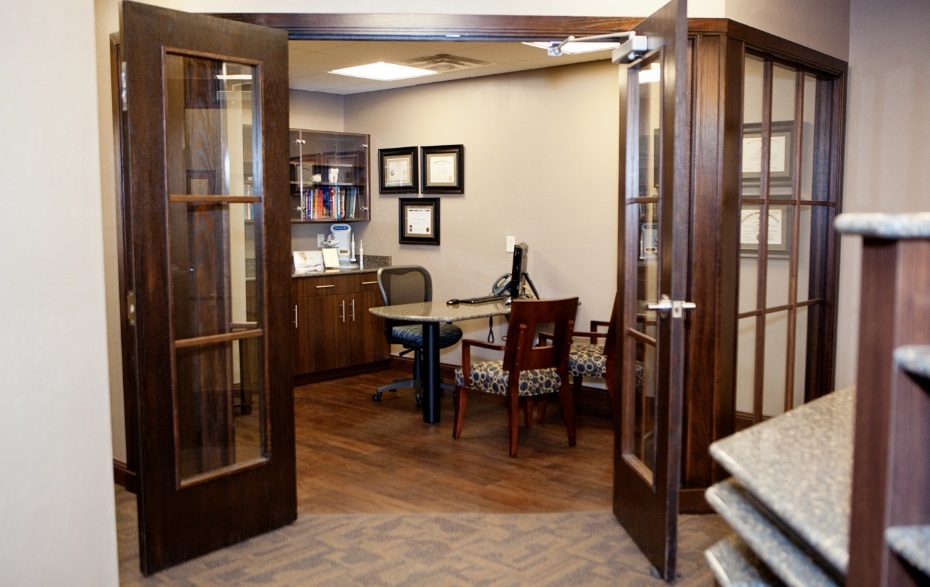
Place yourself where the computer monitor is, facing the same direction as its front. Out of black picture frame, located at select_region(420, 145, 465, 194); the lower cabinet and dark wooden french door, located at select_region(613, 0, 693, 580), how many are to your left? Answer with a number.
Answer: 1

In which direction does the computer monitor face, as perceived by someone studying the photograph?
facing to the left of the viewer

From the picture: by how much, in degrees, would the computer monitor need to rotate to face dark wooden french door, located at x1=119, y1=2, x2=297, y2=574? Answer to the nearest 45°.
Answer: approximately 45° to its left

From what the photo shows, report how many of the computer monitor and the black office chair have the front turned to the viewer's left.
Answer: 1

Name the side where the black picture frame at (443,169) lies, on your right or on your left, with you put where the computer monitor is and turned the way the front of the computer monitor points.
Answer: on your right

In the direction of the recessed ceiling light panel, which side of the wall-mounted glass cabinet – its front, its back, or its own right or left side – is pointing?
front

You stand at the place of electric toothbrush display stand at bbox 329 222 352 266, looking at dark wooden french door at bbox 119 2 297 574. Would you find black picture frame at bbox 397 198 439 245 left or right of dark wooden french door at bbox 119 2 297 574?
left

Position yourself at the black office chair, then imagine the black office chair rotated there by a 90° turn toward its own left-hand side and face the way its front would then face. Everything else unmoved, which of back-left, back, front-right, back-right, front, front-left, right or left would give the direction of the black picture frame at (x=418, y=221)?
front-left

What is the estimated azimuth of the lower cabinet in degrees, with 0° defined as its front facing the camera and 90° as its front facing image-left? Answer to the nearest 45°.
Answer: approximately 315°

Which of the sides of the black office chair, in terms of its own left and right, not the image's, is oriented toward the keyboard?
front

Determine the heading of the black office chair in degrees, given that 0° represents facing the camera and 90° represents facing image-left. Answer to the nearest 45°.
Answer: approximately 315°
